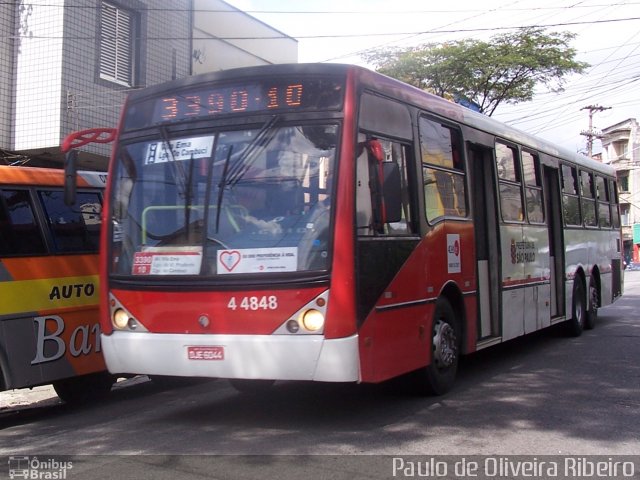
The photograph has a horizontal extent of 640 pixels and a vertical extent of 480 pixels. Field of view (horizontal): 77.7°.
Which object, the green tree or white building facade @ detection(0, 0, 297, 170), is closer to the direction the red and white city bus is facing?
the white building facade

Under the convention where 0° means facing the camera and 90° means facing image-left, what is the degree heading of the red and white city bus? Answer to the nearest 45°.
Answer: approximately 45°

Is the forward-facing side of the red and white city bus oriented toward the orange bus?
no

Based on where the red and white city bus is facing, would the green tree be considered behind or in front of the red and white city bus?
behind

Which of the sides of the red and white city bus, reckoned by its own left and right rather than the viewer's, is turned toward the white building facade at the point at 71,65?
right
